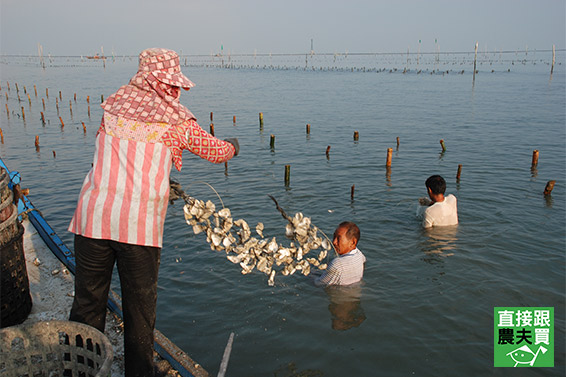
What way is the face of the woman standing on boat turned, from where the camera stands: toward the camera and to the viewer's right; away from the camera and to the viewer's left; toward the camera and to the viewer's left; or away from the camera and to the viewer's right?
away from the camera and to the viewer's right

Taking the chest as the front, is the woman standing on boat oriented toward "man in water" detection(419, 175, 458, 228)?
yes

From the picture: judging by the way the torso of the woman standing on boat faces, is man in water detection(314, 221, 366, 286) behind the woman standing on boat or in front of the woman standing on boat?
in front

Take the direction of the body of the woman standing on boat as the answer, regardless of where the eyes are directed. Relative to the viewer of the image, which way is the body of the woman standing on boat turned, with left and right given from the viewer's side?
facing away from the viewer and to the right of the viewer
